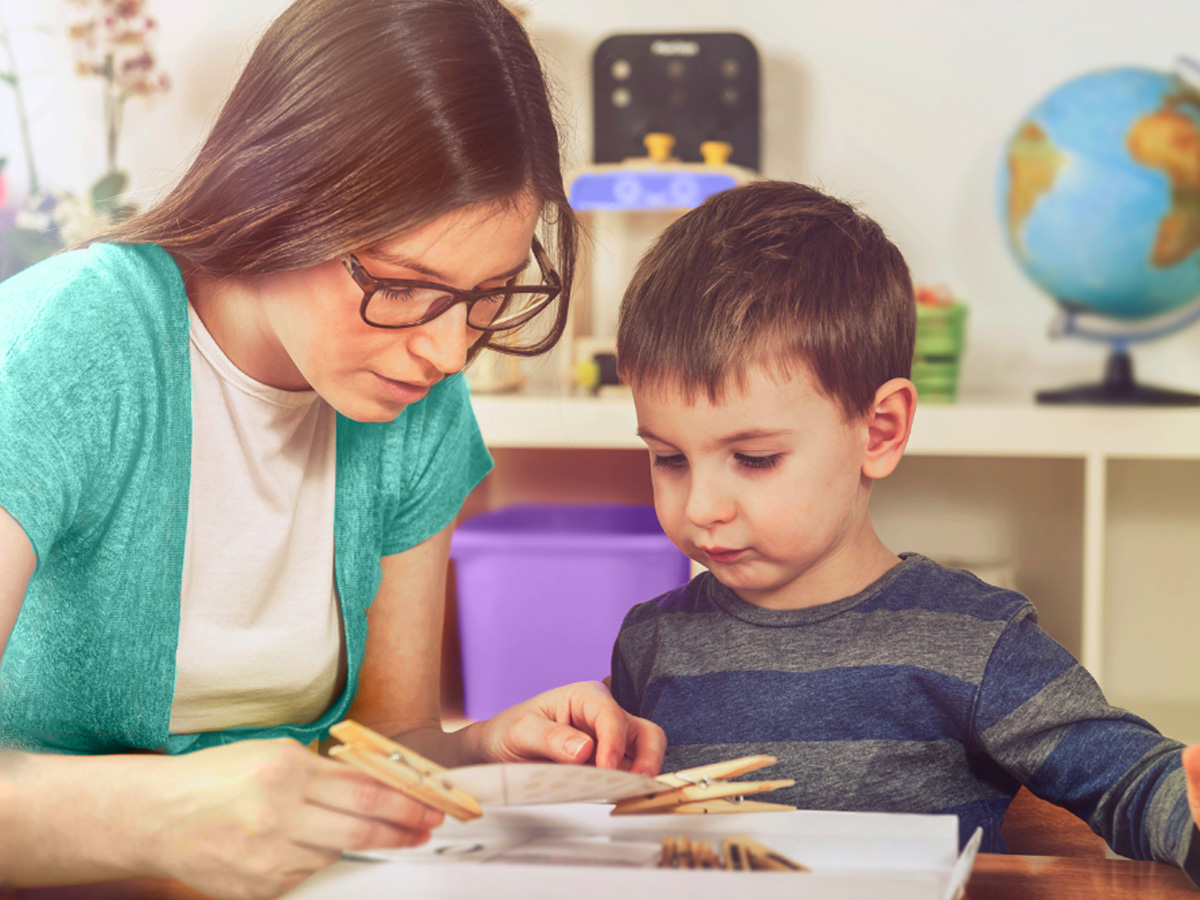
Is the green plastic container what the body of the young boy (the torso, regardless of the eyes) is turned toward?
no

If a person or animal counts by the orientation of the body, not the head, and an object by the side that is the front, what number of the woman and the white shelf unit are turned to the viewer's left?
0

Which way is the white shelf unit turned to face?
toward the camera

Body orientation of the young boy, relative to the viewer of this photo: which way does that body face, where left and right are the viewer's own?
facing the viewer and to the left of the viewer

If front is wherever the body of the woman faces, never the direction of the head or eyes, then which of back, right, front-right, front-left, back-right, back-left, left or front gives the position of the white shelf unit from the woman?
left

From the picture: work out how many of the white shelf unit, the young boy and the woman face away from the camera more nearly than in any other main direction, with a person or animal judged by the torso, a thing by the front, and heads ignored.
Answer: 0

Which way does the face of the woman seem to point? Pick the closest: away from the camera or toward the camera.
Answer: toward the camera

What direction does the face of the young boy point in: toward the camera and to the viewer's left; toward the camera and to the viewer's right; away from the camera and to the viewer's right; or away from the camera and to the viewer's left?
toward the camera and to the viewer's left

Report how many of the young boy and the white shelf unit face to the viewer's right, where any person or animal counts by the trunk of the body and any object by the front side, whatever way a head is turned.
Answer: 0

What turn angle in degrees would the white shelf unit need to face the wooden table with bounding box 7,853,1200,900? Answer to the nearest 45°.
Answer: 0° — it already faces it
